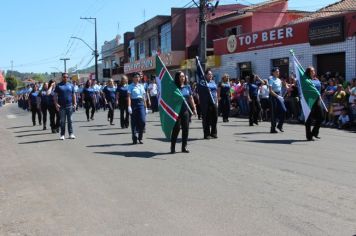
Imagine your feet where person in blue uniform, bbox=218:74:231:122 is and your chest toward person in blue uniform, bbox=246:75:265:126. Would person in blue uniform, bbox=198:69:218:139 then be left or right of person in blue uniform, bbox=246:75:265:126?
right

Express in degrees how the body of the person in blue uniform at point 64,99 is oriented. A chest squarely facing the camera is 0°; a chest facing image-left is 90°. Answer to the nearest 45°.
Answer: approximately 0°

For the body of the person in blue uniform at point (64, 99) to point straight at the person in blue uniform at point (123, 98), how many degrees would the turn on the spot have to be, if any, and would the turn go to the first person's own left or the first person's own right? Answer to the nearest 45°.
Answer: approximately 135° to the first person's own left

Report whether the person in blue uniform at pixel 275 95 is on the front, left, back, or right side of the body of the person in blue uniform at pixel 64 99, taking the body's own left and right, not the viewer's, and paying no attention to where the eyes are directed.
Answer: left

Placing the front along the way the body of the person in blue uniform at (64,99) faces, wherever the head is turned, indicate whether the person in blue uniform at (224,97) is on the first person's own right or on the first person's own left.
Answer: on the first person's own left

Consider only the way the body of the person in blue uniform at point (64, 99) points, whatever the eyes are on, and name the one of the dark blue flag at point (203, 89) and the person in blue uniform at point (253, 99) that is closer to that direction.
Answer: the dark blue flag

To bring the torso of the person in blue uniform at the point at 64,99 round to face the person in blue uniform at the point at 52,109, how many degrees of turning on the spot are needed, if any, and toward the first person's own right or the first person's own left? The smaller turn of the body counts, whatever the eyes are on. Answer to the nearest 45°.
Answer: approximately 180°

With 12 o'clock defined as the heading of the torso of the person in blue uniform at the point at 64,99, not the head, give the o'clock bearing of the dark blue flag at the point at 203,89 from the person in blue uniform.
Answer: The dark blue flag is roughly at 10 o'clock from the person in blue uniform.

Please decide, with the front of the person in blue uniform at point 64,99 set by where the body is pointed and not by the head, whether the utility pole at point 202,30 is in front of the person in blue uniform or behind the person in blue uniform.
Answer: behind

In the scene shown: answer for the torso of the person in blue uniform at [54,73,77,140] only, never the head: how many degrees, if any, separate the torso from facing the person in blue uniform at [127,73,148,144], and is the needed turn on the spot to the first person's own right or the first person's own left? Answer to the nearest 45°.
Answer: approximately 45° to the first person's own left

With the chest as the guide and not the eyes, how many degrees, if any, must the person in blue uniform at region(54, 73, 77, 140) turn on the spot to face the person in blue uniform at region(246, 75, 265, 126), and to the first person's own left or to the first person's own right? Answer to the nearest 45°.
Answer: approximately 90° to the first person's own left

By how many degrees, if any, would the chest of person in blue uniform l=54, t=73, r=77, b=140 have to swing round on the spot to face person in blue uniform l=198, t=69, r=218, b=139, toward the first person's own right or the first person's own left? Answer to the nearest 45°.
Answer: approximately 45° to the first person's own left
